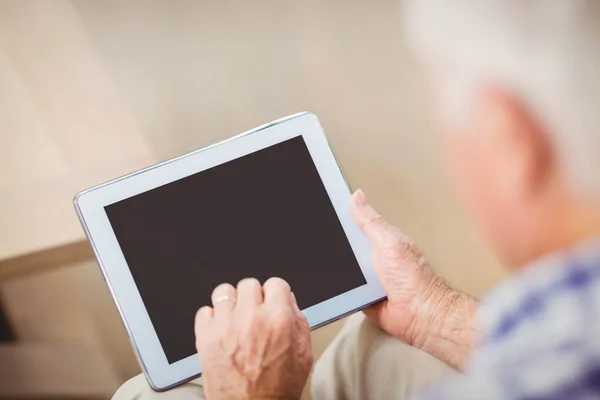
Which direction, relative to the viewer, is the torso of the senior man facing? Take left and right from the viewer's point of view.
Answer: facing away from the viewer and to the left of the viewer

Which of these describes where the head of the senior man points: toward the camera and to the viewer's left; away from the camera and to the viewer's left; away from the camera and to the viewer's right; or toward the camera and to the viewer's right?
away from the camera and to the viewer's left
